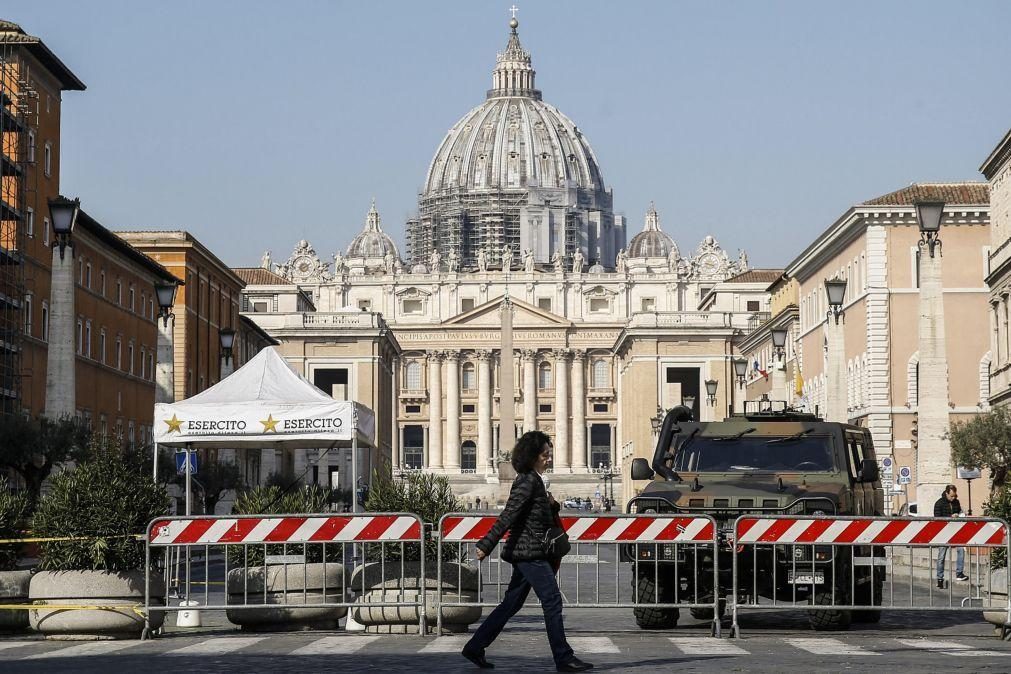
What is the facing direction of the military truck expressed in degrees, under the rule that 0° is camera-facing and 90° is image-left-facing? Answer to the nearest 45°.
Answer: approximately 0°

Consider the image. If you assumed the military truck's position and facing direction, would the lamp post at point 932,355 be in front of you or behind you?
behind

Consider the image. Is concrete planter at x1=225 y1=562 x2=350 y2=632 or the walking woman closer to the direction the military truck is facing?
the walking woman

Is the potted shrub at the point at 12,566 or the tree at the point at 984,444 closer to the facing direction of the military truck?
the potted shrub

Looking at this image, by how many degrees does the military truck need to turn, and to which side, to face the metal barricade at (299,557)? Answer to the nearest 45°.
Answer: approximately 90° to its right

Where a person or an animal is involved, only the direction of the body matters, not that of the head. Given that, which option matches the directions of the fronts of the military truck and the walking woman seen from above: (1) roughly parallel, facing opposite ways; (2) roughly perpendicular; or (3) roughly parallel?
roughly perpendicular

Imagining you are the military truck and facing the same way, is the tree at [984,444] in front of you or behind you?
behind
